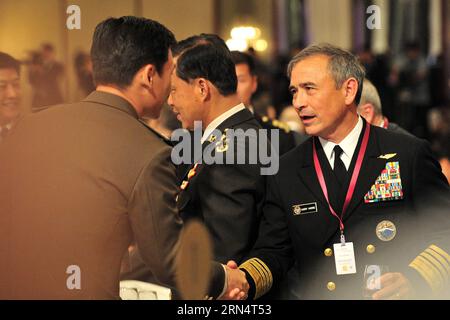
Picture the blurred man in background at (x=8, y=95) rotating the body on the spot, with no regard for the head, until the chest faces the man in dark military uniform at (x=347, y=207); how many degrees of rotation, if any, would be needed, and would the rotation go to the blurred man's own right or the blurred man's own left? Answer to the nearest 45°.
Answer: approximately 45° to the blurred man's own left

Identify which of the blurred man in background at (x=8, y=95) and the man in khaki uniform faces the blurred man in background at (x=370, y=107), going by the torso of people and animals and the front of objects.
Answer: the man in khaki uniform

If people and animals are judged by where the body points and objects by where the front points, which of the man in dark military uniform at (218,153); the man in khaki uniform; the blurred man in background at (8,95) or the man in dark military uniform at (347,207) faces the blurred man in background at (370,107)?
the man in khaki uniform

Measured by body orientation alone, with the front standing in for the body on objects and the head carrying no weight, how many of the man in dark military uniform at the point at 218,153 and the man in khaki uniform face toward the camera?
0

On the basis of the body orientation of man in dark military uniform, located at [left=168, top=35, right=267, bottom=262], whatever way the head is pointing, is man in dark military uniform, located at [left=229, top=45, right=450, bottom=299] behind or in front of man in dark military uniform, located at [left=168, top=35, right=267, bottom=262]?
behind

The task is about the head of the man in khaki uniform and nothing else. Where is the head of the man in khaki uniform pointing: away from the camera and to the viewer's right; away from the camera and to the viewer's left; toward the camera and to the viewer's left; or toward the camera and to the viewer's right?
away from the camera and to the viewer's right

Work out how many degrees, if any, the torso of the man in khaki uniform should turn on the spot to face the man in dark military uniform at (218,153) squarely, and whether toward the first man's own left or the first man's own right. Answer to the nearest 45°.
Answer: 0° — they already face them

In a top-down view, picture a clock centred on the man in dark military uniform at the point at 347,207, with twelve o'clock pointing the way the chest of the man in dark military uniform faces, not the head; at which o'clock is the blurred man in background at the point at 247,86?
The blurred man in background is roughly at 4 o'clock from the man in dark military uniform.

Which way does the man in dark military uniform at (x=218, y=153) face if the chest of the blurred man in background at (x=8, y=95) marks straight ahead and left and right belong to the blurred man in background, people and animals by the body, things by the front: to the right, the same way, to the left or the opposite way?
to the right

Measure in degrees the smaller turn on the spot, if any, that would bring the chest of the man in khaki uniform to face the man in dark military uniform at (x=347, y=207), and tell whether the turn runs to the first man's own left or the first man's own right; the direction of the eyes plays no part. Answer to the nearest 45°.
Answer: approximately 45° to the first man's own right

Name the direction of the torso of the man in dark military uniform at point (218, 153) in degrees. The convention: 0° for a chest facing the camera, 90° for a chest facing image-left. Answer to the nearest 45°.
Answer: approximately 90°
